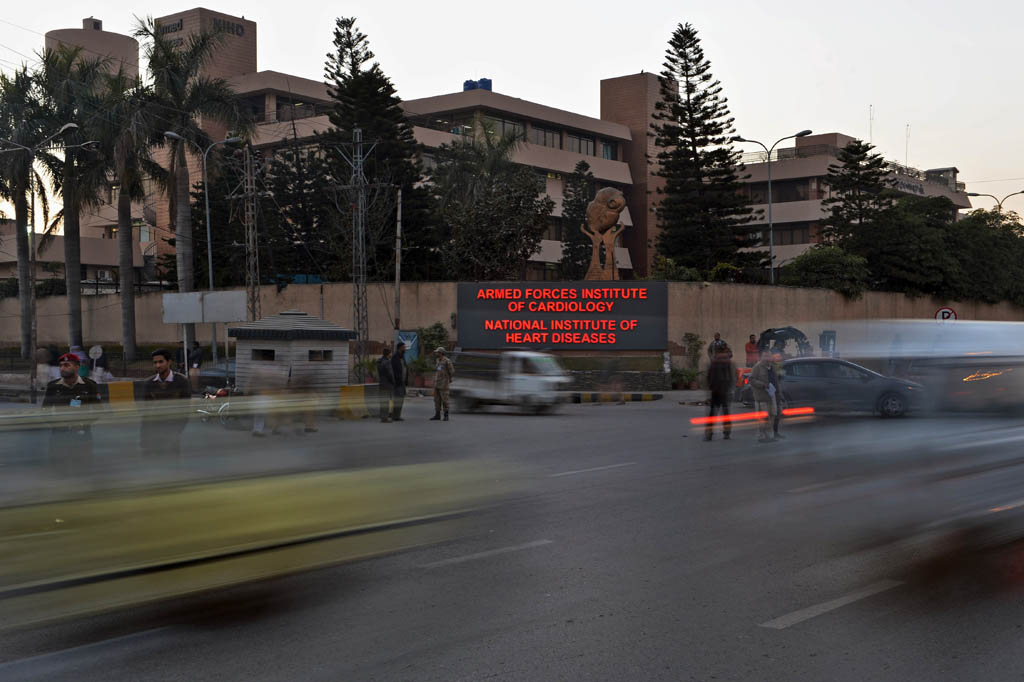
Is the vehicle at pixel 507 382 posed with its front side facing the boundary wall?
no

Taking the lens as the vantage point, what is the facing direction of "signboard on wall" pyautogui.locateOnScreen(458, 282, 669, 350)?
facing the viewer

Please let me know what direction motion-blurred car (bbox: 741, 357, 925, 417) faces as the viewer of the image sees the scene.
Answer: facing to the right of the viewer

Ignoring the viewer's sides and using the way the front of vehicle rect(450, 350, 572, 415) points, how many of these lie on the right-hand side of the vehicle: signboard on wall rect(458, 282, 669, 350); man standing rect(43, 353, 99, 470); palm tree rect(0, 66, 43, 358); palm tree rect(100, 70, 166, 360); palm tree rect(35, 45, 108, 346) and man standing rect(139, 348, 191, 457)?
2

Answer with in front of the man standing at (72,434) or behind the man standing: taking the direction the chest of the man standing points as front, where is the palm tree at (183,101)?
behind

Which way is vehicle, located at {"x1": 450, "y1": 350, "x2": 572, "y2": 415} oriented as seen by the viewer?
to the viewer's right

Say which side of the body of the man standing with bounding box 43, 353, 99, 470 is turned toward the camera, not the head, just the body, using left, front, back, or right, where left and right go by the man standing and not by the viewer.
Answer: front

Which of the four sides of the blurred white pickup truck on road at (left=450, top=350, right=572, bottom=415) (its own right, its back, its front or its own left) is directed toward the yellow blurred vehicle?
right

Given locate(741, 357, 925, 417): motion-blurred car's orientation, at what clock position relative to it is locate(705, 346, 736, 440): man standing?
The man standing is roughly at 4 o'clock from the motion-blurred car.

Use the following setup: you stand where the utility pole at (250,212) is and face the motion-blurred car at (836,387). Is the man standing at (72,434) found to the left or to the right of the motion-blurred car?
right

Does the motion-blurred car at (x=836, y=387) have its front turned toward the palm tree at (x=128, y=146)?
no

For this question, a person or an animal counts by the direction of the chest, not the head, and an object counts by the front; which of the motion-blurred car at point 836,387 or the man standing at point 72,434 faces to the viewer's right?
the motion-blurred car

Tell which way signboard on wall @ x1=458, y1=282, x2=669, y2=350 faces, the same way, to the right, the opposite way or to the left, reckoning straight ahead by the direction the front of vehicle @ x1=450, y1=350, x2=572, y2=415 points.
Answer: to the right

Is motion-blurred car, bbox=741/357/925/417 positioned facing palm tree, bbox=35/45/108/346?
no

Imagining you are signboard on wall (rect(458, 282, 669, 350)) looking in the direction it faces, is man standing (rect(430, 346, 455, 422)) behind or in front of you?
in front

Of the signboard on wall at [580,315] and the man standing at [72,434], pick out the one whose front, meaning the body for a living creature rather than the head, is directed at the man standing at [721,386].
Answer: the signboard on wall

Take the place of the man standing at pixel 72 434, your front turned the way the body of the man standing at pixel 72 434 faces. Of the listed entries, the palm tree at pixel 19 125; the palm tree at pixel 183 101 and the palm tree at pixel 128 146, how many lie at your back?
3

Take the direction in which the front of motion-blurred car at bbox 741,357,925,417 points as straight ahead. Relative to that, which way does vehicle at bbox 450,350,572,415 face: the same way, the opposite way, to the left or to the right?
the same way

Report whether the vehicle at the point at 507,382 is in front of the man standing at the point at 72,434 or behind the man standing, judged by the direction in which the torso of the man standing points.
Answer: behind
